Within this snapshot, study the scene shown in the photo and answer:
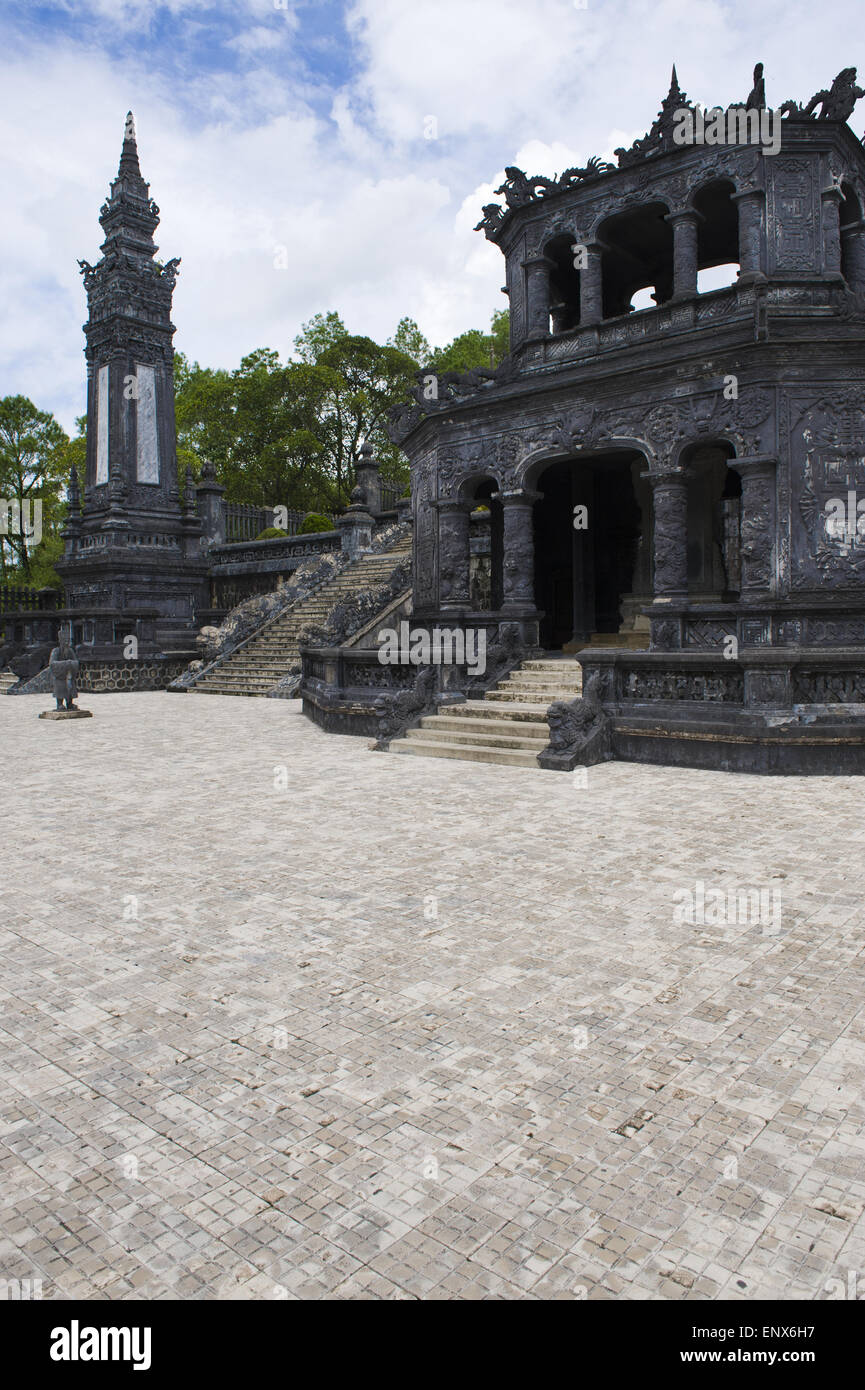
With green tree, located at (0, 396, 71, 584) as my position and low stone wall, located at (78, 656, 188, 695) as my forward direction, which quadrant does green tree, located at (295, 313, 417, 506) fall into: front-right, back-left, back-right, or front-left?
front-left

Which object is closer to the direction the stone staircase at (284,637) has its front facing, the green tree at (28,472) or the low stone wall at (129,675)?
the low stone wall

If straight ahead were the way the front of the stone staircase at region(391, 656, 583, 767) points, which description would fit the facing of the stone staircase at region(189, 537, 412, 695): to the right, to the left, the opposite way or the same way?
the same way

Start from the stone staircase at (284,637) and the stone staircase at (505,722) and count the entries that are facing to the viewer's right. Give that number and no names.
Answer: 0

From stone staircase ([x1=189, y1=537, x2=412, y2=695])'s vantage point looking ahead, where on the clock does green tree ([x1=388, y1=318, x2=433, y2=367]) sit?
The green tree is roughly at 5 o'clock from the stone staircase.

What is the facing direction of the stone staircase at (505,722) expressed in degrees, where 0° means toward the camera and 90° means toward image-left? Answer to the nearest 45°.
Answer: approximately 45°

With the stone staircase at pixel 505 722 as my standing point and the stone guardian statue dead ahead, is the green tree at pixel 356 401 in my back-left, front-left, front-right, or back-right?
front-right

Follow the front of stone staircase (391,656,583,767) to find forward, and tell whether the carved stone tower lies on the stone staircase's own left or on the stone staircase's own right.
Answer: on the stone staircase's own right

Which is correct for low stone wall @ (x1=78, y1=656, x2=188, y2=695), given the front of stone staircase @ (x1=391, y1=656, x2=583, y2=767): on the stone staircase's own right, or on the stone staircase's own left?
on the stone staircase's own right

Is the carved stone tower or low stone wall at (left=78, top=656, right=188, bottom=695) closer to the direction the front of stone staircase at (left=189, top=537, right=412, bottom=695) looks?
the low stone wall

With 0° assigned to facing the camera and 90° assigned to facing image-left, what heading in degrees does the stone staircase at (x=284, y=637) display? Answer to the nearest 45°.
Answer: approximately 45°

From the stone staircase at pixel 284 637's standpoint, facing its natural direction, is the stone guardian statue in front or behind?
in front
